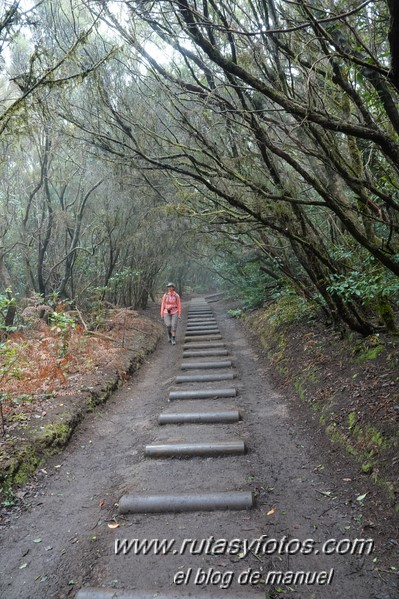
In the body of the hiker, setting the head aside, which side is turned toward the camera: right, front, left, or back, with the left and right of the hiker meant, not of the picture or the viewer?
front

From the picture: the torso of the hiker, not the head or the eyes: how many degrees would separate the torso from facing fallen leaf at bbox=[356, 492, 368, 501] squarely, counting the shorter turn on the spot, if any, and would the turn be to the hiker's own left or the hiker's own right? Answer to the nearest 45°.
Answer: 0° — they already face it

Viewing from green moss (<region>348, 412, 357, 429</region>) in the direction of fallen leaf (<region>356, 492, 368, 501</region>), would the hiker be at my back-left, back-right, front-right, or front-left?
back-right

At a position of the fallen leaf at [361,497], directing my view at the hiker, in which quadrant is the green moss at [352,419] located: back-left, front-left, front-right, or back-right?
front-right

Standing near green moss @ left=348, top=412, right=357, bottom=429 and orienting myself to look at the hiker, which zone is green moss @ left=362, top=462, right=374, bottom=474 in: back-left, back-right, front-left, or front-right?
back-left

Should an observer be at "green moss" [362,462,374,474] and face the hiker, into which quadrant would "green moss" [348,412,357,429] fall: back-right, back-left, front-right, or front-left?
front-right

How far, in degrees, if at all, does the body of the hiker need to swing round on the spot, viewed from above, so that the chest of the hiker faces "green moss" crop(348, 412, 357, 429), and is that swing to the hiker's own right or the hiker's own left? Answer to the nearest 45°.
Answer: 0° — they already face it

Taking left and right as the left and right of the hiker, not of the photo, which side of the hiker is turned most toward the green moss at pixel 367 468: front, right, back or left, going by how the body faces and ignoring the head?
front
